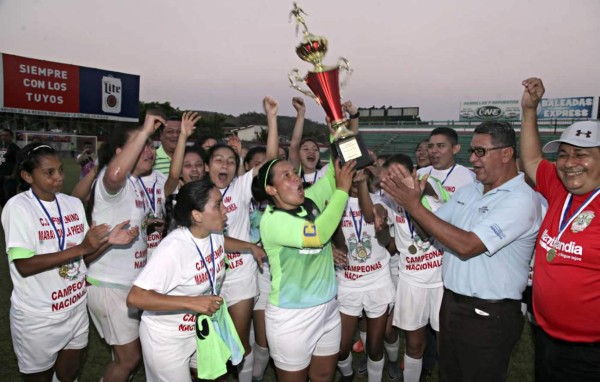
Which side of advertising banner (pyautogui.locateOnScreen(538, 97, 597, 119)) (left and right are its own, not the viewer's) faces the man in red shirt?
front

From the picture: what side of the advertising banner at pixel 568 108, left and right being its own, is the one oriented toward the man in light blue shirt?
front

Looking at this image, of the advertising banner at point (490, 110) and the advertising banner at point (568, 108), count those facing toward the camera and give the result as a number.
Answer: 2

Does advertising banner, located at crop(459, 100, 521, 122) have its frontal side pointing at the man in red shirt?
yes

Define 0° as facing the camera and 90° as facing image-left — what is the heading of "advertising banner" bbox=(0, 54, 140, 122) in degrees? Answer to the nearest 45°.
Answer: approximately 315°

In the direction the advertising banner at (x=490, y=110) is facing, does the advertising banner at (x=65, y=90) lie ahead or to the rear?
ahead

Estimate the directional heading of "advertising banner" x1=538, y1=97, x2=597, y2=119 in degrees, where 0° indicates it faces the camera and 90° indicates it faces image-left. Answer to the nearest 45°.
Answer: approximately 0°

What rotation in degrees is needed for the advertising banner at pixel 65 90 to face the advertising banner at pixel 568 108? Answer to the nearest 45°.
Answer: approximately 45° to its left

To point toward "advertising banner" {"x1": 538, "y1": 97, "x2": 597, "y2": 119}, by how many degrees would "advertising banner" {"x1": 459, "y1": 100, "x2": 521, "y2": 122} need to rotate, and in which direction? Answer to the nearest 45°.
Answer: approximately 90° to its left
